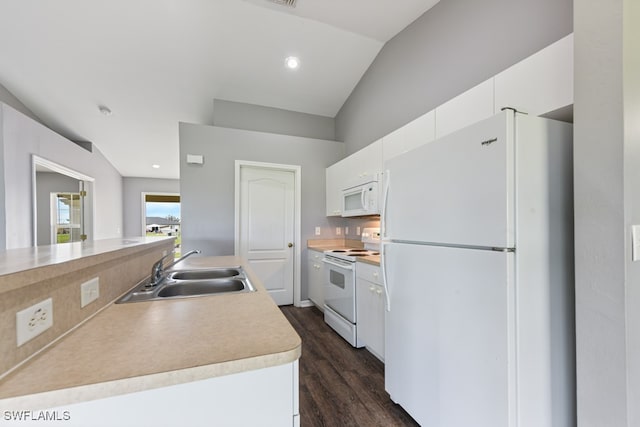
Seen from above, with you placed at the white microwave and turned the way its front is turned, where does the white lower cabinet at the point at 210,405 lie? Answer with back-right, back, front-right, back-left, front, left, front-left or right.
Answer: front-left

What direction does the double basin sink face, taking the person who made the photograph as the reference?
facing to the right of the viewer

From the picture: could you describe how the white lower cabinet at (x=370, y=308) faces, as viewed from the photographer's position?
facing the viewer and to the left of the viewer

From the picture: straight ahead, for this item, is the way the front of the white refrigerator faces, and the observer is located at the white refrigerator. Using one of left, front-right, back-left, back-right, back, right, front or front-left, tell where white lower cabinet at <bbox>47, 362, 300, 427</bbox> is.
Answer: front

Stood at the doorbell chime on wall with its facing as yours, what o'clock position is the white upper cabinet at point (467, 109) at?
The white upper cabinet is roughly at 11 o'clock from the doorbell chime on wall.

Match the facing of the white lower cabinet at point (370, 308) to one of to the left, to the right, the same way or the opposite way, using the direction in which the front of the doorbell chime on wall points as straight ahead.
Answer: to the right

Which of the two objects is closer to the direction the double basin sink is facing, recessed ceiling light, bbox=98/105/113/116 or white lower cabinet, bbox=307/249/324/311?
the white lower cabinet

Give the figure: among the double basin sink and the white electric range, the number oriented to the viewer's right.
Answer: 1
